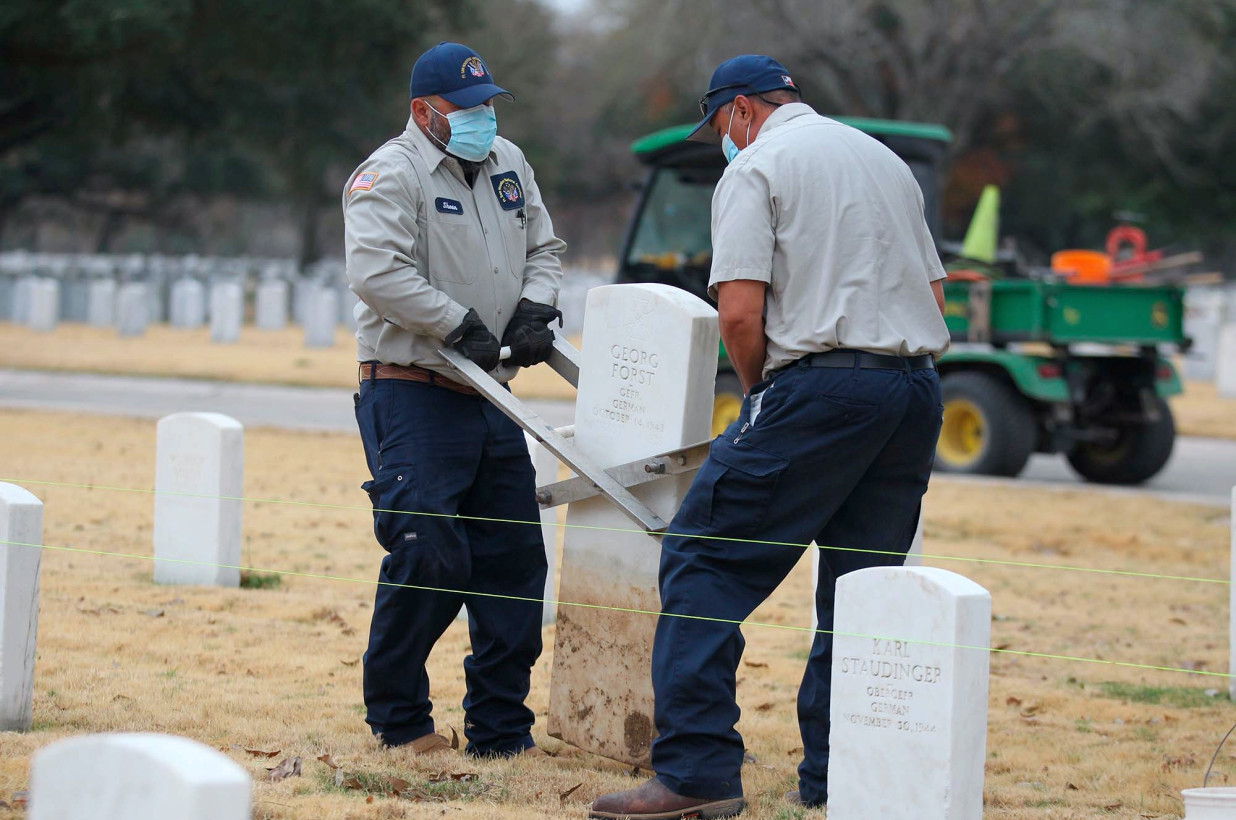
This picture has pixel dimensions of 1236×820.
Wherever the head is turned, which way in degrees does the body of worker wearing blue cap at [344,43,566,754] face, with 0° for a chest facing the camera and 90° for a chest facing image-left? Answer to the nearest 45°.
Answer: approximately 315°

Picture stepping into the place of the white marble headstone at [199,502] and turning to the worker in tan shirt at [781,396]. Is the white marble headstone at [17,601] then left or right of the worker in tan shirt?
right

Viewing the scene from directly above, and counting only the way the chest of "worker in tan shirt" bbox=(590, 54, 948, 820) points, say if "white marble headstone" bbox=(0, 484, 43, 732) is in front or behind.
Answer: in front

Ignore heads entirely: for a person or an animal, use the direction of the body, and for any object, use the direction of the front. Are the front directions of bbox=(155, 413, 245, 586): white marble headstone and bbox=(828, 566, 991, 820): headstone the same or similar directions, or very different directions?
same or similar directions

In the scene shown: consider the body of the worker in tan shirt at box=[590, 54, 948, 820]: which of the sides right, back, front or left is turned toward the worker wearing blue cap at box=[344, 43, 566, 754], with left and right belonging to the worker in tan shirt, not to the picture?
front

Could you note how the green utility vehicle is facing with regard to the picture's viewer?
facing away from the viewer and to the left of the viewer

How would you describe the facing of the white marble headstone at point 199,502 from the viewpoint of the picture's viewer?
facing the viewer and to the left of the viewer

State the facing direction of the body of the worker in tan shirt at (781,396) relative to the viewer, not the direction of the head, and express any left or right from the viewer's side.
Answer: facing away from the viewer and to the left of the viewer

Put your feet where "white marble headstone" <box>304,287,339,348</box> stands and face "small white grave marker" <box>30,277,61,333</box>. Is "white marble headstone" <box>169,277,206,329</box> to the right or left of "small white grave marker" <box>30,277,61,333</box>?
right

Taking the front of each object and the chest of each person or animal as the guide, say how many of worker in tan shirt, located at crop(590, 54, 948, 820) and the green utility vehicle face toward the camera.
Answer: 0

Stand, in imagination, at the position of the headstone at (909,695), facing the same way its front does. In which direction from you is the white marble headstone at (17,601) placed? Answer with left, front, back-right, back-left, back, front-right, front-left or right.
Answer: front-right

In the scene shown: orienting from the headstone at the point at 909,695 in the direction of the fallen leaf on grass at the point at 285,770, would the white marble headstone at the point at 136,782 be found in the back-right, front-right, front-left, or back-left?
front-left

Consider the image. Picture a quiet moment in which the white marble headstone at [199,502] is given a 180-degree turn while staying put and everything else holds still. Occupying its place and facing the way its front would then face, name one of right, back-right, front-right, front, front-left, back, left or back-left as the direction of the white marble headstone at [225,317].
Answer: front-left

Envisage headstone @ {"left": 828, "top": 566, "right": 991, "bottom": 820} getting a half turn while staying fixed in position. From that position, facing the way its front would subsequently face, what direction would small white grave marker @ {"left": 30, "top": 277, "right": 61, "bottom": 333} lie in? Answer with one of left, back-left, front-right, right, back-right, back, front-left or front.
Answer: left

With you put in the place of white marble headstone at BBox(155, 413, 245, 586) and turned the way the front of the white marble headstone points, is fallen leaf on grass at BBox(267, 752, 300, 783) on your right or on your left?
on your left

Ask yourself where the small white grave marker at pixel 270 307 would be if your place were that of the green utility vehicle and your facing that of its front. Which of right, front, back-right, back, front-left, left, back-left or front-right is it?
front

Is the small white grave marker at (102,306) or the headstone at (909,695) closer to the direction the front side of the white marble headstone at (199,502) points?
the headstone

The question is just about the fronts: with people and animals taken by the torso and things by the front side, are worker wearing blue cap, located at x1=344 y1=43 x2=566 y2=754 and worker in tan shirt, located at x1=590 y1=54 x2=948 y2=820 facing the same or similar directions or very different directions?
very different directions
